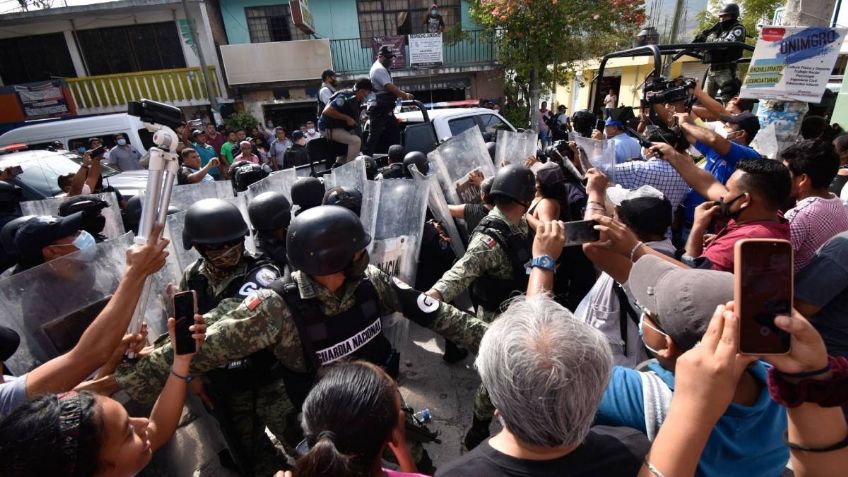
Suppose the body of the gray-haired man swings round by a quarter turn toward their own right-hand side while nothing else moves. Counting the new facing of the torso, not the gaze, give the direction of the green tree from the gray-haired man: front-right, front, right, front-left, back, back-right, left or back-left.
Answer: left

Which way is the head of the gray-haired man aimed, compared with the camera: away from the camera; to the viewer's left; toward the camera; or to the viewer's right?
away from the camera

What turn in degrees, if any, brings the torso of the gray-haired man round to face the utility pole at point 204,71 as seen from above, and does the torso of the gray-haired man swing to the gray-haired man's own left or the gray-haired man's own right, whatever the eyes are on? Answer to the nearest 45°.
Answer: approximately 45° to the gray-haired man's own left

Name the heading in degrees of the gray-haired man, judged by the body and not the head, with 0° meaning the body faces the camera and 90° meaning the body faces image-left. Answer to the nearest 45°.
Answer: approximately 180°

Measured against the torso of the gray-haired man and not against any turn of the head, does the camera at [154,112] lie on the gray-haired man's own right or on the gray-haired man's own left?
on the gray-haired man's own left
